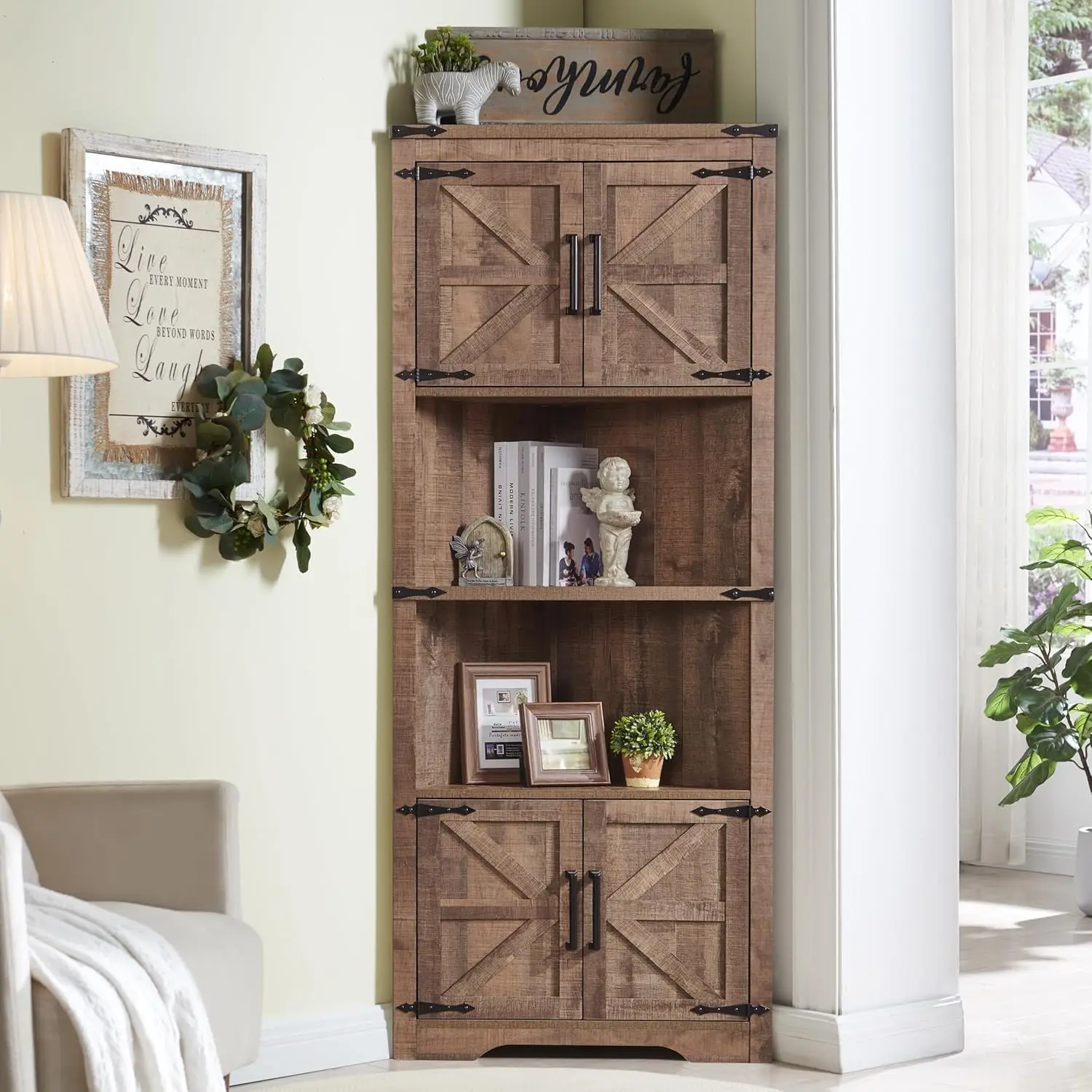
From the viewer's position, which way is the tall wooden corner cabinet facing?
facing the viewer

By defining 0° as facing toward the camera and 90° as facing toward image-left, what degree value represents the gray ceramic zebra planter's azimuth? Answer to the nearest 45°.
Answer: approximately 270°

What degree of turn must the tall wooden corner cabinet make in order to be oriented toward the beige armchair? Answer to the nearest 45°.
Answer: approximately 45° to its right

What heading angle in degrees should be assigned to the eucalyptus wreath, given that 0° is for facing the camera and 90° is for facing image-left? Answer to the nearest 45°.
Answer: approximately 315°

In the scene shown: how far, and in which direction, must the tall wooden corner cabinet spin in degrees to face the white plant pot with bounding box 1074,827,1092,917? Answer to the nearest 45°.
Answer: approximately 135° to its left

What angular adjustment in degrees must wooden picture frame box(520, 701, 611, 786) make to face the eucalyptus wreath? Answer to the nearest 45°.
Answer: approximately 45° to its right

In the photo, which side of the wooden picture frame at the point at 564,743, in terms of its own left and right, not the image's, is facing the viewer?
front
